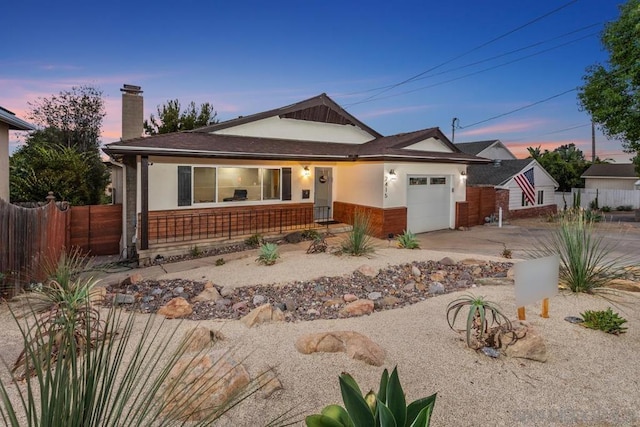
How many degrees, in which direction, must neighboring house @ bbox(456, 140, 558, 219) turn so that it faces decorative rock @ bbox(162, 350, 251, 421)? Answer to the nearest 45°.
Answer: approximately 45° to its right

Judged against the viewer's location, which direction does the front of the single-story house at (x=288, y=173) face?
facing the viewer and to the right of the viewer

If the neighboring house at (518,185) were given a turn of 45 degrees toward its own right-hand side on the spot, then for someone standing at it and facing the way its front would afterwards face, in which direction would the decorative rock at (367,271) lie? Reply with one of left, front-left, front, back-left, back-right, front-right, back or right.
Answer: front

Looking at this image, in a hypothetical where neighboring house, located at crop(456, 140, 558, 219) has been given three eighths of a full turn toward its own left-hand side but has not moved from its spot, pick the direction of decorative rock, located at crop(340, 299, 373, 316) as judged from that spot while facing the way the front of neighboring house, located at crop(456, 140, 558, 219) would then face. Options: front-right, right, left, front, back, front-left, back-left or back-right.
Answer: back

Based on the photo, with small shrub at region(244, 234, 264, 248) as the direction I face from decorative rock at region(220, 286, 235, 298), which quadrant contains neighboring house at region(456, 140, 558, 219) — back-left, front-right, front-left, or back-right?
front-right

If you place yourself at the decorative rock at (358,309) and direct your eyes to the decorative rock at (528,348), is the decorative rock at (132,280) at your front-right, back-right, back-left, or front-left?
back-right

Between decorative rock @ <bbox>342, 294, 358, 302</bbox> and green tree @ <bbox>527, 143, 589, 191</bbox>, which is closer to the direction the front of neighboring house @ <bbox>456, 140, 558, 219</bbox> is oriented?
the decorative rock

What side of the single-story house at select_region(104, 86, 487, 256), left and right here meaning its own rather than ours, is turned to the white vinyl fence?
left

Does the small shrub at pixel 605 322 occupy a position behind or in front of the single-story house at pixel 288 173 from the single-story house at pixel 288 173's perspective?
in front

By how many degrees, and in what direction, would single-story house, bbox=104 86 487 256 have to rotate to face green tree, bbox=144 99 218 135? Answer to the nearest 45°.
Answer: approximately 180°

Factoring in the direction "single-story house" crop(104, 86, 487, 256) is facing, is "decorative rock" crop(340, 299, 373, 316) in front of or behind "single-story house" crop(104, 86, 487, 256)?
in front

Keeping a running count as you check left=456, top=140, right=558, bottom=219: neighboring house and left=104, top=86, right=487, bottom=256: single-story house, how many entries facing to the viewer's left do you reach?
0

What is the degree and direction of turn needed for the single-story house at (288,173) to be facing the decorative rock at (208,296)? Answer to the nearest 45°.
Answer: approximately 45° to its right
